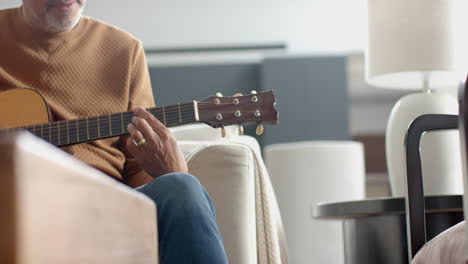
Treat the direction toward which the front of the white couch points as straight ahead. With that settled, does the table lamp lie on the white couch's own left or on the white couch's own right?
on the white couch's own left

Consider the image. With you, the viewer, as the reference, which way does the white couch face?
facing the viewer and to the right of the viewer

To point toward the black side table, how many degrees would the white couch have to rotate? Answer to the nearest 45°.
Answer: approximately 90° to its left
